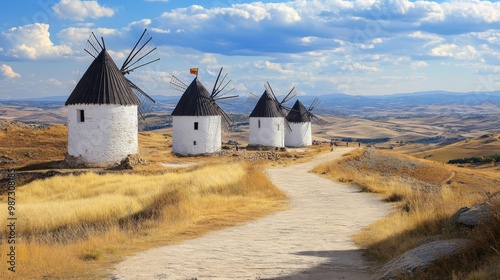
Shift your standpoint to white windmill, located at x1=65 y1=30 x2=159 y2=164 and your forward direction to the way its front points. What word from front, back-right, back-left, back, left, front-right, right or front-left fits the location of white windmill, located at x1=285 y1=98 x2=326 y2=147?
front

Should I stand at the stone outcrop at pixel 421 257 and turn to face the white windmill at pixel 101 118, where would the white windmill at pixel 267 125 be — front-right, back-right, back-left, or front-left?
front-right

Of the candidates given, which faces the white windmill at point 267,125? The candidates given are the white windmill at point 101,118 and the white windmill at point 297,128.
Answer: the white windmill at point 101,118

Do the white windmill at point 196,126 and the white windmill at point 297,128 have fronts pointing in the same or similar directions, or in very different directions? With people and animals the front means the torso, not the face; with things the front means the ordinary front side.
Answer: same or similar directions

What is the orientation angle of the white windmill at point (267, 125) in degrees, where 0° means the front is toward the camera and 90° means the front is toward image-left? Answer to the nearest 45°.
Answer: approximately 225°

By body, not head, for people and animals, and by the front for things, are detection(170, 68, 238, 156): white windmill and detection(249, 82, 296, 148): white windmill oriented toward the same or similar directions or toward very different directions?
same or similar directions

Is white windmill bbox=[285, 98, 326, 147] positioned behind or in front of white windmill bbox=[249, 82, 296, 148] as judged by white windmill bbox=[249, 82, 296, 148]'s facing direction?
in front

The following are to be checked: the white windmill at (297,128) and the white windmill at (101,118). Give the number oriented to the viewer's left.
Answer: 0

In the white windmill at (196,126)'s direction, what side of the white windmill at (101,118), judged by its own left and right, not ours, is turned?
front

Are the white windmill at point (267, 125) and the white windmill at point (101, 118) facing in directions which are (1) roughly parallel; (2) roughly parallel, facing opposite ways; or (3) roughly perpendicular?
roughly parallel
